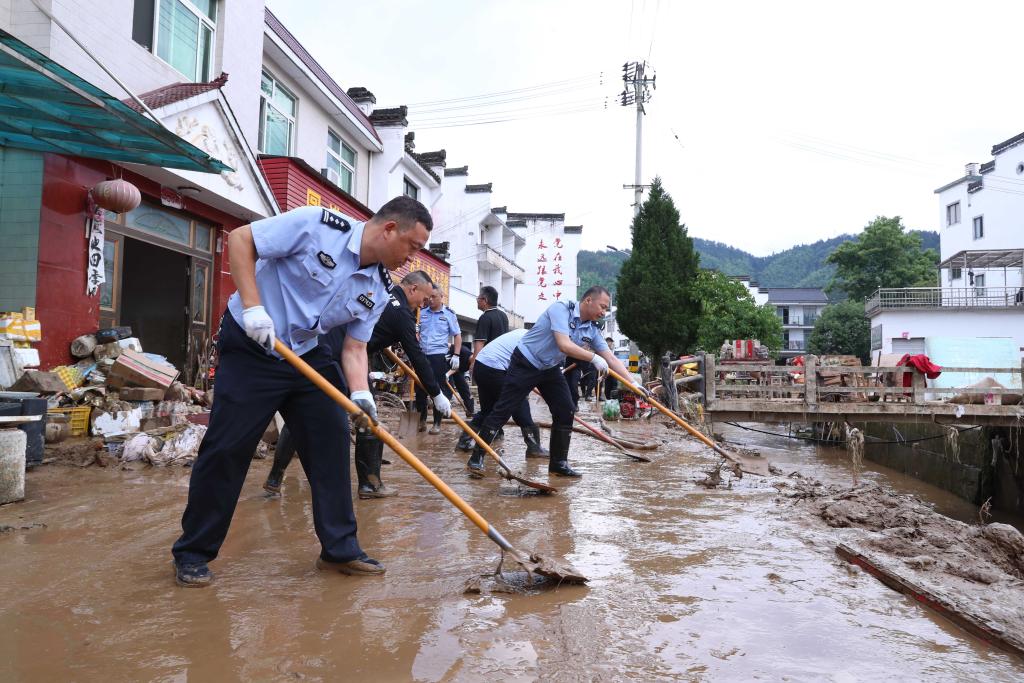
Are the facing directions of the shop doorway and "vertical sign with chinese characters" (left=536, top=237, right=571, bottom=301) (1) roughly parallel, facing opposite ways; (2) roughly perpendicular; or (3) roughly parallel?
roughly perpendicular

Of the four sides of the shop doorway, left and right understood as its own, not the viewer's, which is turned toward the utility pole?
left

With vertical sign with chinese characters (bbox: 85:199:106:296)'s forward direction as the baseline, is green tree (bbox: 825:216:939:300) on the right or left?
on its left

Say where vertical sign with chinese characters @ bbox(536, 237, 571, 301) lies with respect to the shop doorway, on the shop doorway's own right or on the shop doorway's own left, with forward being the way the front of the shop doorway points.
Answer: on the shop doorway's own left

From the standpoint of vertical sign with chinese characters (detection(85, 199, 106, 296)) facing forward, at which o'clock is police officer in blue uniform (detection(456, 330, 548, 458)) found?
The police officer in blue uniform is roughly at 12 o'clock from the vertical sign with chinese characters.

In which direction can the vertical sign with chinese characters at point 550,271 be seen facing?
toward the camera

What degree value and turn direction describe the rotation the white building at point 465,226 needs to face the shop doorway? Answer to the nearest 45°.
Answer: approximately 45° to its right

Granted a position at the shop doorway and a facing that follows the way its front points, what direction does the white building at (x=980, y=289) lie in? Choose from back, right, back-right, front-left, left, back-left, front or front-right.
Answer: front-left

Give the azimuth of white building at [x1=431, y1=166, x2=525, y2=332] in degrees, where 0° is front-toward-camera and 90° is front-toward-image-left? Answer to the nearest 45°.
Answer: approximately 315°

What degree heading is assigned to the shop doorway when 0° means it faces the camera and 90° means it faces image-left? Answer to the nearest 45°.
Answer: approximately 315°

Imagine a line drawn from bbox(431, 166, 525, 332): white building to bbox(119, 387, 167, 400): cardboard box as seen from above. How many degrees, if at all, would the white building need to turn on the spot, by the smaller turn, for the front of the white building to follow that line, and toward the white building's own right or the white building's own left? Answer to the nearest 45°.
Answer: approximately 45° to the white building's own right

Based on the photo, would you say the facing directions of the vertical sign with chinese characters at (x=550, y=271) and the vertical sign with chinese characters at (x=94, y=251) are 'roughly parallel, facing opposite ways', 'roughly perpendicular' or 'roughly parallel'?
roughly perpendicular

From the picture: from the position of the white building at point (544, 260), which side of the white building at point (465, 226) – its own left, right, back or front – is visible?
left

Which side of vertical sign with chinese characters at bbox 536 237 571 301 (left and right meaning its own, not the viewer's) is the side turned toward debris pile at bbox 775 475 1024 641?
front

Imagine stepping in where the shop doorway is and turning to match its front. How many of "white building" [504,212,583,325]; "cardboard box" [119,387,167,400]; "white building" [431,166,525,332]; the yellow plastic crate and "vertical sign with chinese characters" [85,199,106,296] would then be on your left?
2

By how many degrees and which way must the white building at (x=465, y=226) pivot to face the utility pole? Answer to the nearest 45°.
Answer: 0° — it already faces it
